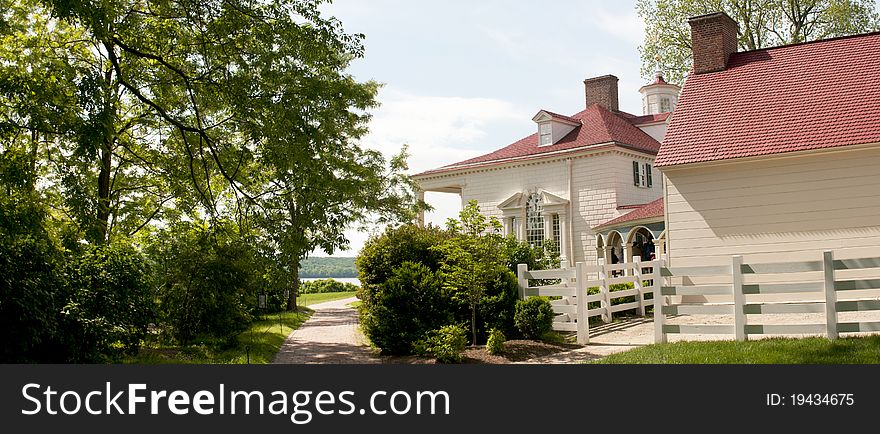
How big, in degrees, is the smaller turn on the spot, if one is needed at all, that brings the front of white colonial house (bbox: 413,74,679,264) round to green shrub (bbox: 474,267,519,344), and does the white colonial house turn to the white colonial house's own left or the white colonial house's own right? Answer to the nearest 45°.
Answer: approximately 45° to the white colonial house's own right

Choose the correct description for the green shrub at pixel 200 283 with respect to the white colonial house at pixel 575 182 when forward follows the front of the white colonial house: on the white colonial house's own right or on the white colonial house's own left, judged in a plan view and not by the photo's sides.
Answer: on the white colonial house's own right

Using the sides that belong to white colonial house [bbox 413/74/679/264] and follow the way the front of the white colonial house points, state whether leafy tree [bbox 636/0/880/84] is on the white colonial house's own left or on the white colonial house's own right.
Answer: on the white colonial house's own left

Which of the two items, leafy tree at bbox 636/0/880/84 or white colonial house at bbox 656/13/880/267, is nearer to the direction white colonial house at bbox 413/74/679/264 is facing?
the white colonial house

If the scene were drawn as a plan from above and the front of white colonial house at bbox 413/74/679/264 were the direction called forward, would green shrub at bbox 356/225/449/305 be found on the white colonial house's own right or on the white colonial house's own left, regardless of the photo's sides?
on the white colonial house's own right

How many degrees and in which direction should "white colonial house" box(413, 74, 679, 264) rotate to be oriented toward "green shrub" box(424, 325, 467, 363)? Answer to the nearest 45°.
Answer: approximately 45° to its right
